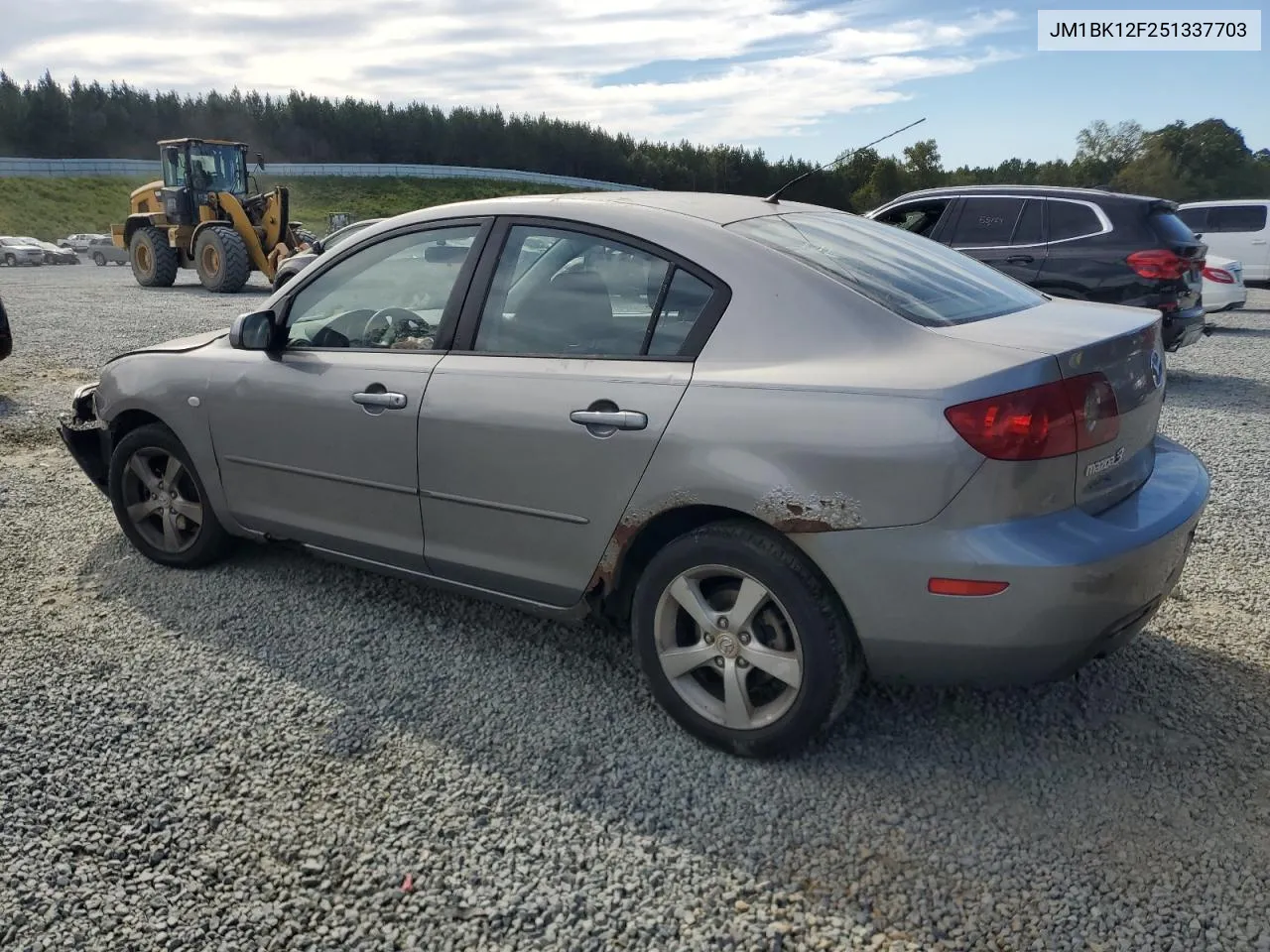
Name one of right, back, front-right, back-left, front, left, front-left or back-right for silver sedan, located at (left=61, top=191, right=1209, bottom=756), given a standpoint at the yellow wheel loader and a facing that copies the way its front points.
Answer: front-right

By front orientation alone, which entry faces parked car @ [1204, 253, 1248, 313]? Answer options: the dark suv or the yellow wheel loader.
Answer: the yellow wheel loader

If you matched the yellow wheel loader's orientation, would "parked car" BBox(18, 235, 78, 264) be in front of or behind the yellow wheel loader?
behind

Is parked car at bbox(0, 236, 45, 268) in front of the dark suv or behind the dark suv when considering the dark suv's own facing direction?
in front

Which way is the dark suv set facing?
to the viewer's left

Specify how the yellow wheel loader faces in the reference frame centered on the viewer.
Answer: facing the viewer and to the right of the viewer

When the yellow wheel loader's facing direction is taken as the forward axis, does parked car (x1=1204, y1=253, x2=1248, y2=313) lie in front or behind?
in front

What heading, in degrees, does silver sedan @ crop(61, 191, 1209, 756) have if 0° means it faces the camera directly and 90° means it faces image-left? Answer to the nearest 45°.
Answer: approximately 135°

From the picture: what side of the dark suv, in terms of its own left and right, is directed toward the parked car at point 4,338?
front

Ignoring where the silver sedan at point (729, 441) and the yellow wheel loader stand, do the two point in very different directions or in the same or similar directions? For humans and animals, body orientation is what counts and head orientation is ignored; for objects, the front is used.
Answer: very different directions

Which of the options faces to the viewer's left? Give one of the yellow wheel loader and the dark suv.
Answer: the dark suv
